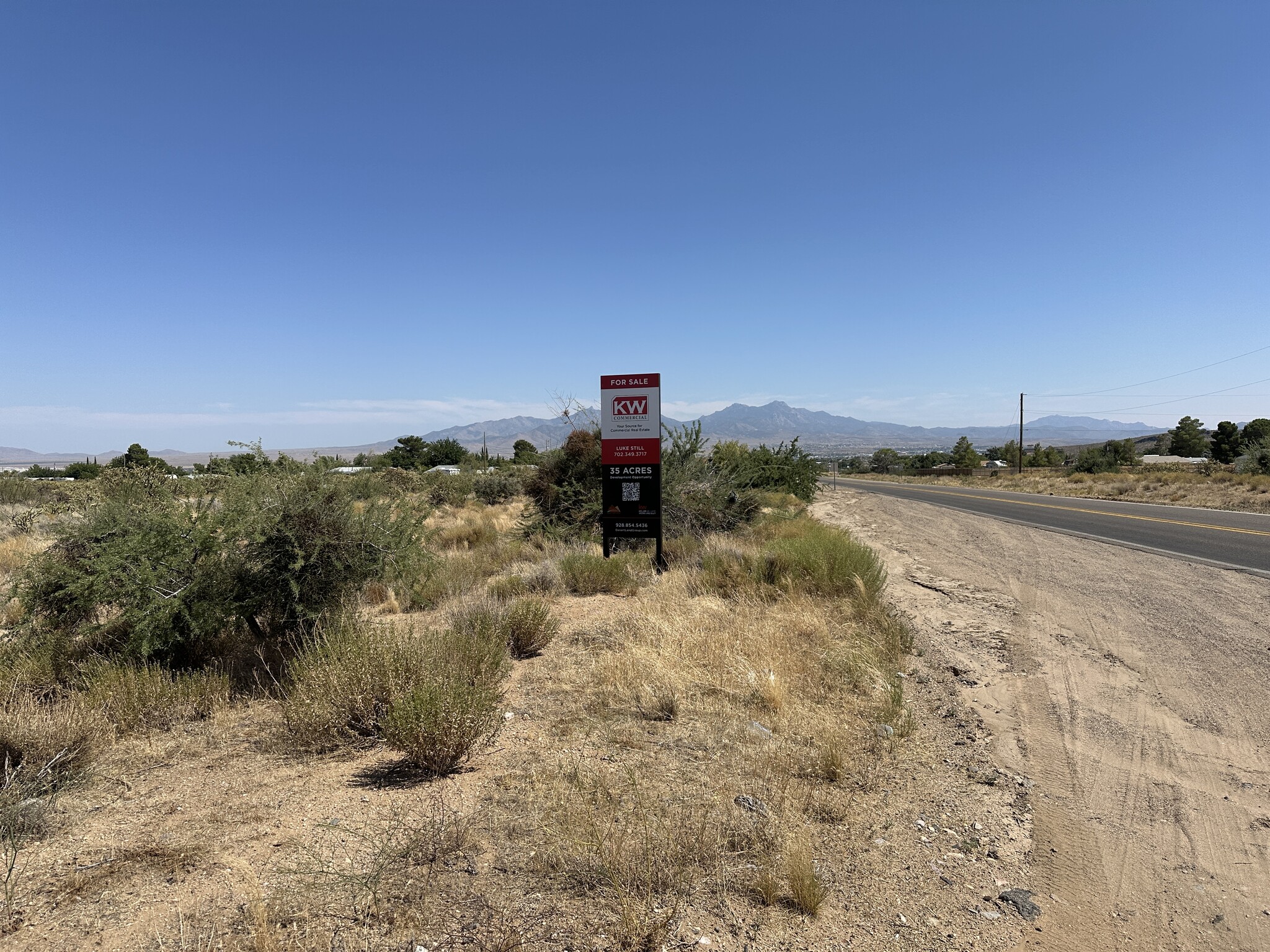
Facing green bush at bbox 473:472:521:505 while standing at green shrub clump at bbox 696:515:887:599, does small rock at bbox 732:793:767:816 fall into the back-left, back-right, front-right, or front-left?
back-left

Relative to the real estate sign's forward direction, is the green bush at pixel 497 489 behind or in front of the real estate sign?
behind

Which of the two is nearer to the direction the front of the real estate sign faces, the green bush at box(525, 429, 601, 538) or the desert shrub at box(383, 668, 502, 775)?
the desert shrub

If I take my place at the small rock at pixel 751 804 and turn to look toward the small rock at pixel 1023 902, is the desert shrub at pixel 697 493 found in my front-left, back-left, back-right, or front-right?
back-left

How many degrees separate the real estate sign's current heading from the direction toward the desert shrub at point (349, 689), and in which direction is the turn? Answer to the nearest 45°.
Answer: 0° — it already faces it

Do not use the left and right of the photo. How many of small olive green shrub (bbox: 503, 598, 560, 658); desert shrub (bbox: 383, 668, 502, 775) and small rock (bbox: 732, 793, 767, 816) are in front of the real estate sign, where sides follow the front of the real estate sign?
3

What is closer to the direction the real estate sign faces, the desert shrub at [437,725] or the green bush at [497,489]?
the desert shrub

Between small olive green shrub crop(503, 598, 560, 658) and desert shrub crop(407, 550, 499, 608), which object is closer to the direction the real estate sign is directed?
the small olive green shrub

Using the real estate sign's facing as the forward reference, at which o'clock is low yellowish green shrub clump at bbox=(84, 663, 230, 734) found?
The low yellowish green shrub clump is roughly at 1 o'clock from the real estate sign.

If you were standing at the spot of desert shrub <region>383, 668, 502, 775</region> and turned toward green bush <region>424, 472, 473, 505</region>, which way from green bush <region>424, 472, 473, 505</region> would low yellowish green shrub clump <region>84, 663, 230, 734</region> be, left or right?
left

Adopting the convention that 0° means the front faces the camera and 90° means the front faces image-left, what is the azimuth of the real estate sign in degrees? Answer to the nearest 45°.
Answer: approximately 0°

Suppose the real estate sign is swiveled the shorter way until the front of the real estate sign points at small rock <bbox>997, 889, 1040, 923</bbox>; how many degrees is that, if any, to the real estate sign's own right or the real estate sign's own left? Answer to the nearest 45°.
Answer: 0° — it already faces it

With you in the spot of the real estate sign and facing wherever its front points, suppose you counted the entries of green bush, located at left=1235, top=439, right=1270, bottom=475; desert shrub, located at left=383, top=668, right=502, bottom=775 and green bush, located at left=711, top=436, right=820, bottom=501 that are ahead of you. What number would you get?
1
